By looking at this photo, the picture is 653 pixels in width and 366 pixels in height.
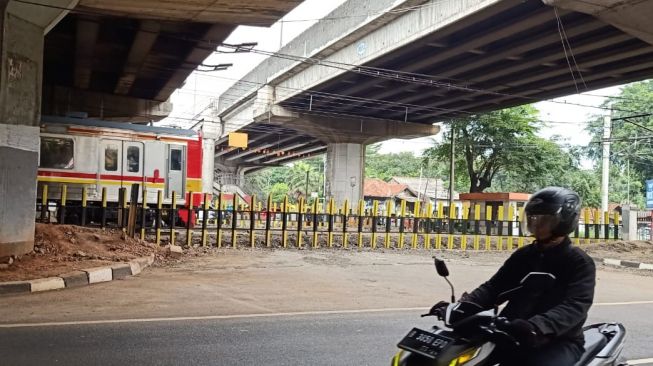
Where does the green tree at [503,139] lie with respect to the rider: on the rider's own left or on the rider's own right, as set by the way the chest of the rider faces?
on the rider's own right

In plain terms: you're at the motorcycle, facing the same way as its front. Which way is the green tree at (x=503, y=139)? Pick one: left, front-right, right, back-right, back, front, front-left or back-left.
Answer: back-right

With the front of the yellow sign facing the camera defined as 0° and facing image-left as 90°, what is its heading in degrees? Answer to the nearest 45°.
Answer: approximately 0°

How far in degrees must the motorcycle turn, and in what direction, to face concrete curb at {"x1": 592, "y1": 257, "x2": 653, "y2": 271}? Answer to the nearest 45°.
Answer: approximately 135° to its right

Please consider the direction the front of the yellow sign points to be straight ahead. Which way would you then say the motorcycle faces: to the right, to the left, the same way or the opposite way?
to the right

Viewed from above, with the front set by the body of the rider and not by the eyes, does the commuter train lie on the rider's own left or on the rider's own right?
on the rider's own right

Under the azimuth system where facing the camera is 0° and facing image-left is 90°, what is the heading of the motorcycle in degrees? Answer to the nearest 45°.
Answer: approximately 45°
